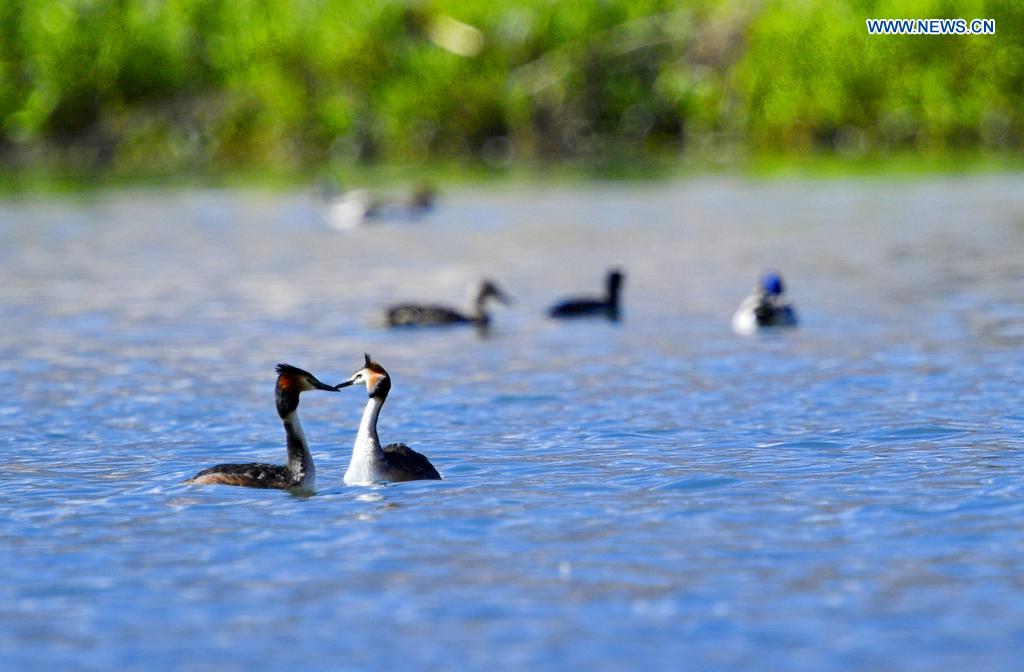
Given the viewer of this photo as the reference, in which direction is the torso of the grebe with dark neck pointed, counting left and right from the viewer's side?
facing to the right of the viewer

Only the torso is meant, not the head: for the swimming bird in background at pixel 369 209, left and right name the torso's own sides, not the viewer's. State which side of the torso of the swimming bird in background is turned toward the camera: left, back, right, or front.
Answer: right

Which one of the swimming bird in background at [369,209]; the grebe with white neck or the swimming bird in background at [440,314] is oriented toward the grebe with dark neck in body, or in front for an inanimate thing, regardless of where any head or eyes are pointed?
the grebe with white neck

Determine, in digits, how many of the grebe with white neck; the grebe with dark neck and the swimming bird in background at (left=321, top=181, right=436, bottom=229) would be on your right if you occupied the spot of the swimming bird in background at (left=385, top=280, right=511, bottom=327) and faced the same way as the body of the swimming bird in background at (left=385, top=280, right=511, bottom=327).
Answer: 2

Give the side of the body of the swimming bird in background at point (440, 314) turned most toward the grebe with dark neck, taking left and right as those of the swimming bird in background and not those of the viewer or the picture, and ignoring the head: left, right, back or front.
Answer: right

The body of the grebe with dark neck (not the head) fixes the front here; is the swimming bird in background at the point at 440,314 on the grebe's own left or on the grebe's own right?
on the grebe's own left

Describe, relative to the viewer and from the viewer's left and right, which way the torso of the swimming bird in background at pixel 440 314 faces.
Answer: facing to the right of the viewer

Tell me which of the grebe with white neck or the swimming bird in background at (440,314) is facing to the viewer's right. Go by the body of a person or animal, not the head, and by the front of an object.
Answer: the swimming bird in background

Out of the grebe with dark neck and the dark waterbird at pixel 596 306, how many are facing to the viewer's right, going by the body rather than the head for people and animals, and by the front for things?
2

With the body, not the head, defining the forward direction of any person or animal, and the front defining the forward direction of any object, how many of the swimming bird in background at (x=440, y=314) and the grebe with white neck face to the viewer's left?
1

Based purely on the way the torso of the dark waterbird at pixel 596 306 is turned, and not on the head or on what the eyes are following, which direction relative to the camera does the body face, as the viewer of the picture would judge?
to the viewer's right

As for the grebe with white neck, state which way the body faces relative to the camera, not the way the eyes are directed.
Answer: to the viewer's left

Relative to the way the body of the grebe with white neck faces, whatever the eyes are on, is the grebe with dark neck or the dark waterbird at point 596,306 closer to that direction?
the grebe with dark neck

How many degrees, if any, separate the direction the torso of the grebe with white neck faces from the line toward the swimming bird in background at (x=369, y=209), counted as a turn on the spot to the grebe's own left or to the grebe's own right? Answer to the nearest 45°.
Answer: approximately 90° to the grebe's own right
